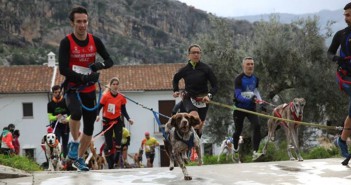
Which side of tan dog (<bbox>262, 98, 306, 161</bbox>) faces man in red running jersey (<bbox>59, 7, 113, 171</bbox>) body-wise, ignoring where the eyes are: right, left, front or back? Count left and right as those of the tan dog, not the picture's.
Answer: right

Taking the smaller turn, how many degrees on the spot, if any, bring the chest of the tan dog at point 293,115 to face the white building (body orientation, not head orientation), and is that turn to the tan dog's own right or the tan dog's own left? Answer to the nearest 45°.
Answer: approximately 180°

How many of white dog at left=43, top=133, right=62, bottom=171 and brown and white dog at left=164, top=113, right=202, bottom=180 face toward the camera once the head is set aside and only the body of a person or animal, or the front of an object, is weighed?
2

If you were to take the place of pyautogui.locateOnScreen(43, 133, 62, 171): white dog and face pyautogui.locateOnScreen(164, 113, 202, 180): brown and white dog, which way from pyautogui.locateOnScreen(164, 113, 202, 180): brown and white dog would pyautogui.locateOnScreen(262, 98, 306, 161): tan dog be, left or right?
left

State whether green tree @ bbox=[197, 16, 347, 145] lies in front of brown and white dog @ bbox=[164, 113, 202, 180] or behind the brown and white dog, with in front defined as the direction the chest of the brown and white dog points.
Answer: behind

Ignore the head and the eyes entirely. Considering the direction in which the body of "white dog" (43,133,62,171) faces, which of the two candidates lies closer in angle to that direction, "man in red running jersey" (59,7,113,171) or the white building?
the man in red running jersey

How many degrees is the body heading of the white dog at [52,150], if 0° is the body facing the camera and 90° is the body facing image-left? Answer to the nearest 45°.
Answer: approximately 0°

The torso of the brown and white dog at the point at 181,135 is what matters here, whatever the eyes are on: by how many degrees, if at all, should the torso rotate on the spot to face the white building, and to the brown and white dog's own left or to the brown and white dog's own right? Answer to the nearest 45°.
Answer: approximately 180°

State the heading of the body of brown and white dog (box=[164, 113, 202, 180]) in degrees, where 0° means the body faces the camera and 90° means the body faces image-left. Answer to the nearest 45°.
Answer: approximately 0°

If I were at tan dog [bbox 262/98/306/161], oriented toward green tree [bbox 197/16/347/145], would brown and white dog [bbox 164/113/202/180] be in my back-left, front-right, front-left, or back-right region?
back-left
